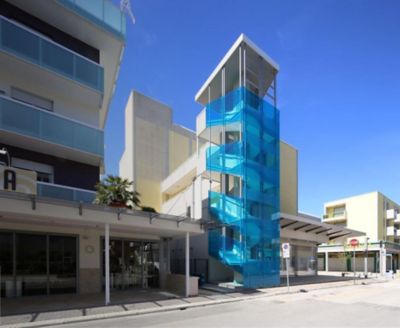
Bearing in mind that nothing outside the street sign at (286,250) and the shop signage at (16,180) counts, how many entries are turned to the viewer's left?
0

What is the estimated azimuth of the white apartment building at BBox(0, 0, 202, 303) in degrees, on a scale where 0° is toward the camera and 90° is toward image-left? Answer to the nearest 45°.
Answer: approximately 315°

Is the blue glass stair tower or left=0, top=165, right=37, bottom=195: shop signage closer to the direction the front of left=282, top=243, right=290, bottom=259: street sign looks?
the shop signage

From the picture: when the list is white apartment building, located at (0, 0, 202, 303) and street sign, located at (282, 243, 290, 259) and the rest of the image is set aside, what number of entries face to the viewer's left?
0

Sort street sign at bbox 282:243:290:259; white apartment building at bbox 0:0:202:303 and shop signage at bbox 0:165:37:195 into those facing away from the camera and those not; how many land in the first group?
0

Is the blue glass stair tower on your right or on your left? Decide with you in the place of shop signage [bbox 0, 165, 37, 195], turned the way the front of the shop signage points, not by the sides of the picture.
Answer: on your left

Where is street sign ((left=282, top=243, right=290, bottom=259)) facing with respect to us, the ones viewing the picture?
facing the viewer

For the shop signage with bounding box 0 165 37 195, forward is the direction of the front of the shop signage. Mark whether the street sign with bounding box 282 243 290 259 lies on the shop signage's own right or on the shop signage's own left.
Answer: on the shop signage's own left

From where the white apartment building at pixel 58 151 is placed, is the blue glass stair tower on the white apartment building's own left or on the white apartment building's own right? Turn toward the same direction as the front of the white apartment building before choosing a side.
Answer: on the white apartment building's own left
